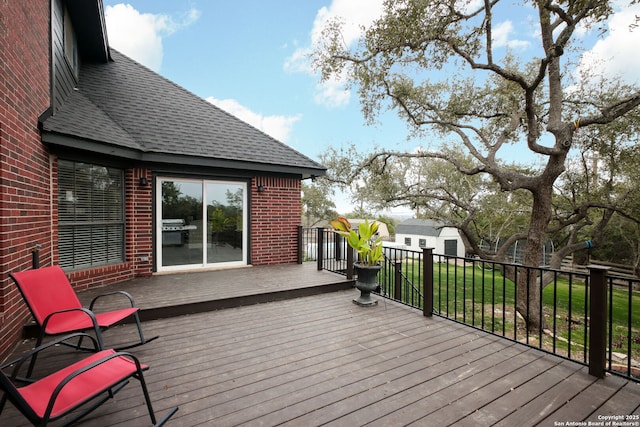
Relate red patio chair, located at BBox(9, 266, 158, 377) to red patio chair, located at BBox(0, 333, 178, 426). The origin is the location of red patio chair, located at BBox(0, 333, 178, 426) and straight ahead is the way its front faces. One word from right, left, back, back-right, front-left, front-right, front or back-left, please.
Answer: front-left

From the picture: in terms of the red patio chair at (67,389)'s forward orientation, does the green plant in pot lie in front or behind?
in front

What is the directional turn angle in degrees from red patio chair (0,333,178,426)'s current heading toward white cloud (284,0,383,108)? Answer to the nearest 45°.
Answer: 0° — it already faces it

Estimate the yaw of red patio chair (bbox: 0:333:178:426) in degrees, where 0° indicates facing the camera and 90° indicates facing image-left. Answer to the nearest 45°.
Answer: approximately 225°

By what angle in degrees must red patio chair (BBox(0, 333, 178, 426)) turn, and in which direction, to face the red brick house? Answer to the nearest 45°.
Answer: approximately 45° to its left

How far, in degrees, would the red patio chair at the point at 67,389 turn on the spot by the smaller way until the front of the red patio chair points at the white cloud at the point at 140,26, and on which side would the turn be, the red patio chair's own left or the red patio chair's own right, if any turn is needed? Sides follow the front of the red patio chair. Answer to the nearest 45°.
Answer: approximately 45° to the red patio chair's own left
